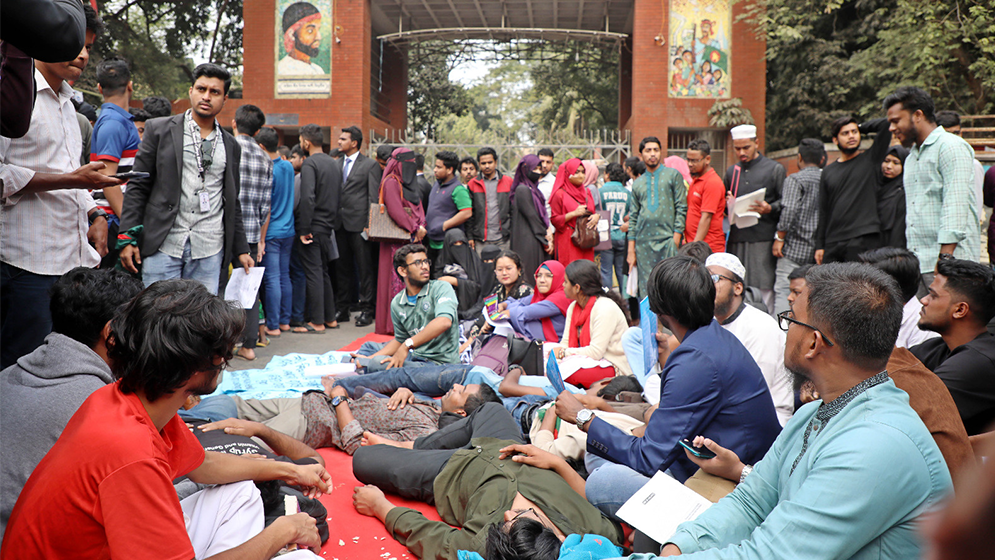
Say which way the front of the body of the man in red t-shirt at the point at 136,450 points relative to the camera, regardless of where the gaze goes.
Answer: to the viewer's right

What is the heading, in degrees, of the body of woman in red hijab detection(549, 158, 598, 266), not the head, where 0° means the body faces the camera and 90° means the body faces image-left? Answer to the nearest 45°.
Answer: approximately 315°

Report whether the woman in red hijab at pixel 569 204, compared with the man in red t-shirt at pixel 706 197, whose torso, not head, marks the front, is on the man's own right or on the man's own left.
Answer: on the man's own right

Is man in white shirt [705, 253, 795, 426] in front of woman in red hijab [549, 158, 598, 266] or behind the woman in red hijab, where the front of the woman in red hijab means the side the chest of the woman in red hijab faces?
in front

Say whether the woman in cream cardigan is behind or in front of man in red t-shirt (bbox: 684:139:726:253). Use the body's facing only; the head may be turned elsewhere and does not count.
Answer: in front

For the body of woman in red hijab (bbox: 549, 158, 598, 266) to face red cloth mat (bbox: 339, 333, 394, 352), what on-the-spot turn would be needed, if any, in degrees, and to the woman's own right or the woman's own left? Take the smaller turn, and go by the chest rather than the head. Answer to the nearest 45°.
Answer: approximately 90° to the woman's own right

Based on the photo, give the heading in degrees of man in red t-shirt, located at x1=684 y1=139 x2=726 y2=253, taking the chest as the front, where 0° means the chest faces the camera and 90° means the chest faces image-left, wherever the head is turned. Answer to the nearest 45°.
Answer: approximately 45°

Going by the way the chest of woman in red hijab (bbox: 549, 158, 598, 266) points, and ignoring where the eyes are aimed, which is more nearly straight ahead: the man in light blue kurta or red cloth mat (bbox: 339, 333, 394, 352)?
the man in light blue kurta

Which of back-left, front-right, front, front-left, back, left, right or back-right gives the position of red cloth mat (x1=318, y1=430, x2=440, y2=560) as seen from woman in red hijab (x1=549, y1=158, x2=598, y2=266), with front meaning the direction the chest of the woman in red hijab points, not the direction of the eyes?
front-right

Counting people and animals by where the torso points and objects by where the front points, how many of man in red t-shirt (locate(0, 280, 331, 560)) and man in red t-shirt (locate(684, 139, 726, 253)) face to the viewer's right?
1
